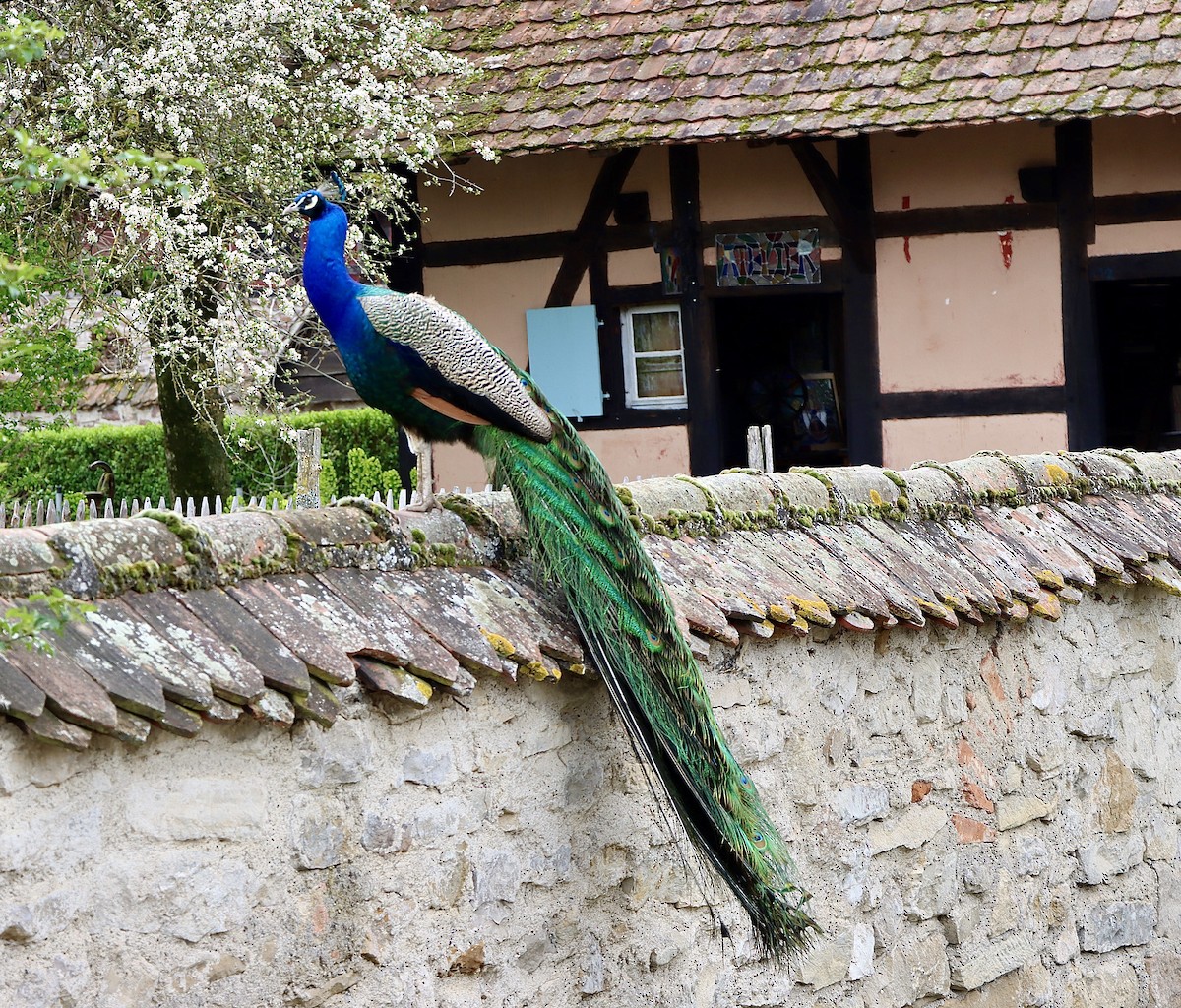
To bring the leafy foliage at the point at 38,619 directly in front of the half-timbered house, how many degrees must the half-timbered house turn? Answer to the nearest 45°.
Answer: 0° — it already faces it

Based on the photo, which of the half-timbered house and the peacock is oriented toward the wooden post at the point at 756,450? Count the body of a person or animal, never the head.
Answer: the half-timbered house

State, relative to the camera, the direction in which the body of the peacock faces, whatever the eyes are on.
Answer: to the viewer's left

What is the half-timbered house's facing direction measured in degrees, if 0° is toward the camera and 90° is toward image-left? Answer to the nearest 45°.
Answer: approximately 0°

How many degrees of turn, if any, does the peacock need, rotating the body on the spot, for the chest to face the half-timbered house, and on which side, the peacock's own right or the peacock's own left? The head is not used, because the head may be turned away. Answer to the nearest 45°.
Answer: approximately 90° to the peacock's own right

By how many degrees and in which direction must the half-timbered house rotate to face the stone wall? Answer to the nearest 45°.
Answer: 0° — it already faces it

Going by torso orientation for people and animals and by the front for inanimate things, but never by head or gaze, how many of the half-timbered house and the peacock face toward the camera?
1

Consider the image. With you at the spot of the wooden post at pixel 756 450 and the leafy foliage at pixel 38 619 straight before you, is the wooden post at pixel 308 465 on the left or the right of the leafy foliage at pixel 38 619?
right

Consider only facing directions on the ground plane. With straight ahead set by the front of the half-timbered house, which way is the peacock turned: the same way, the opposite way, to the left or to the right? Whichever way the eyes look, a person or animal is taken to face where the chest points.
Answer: to the right

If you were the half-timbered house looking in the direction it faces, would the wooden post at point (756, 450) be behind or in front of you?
in front
